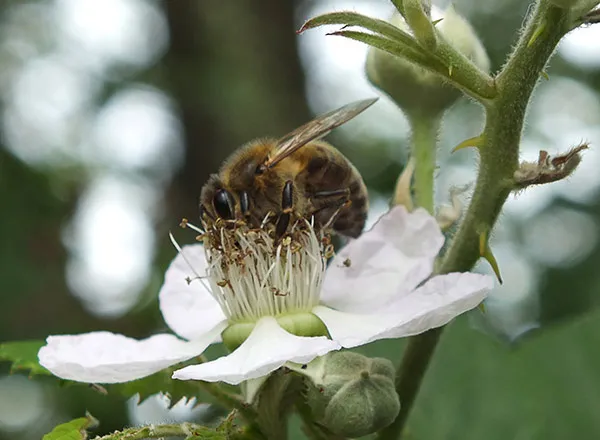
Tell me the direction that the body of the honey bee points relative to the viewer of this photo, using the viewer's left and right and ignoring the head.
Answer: facing to the left of the viewer
